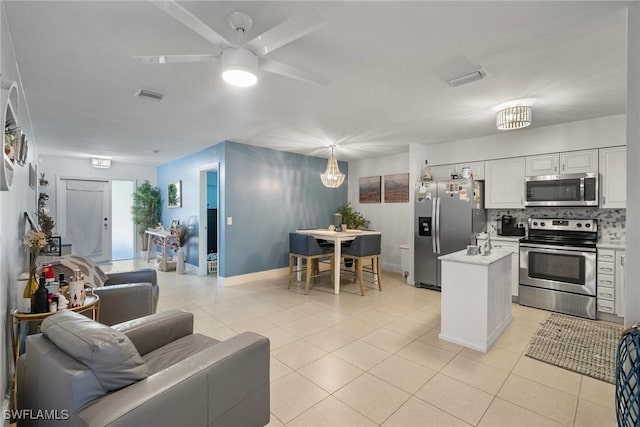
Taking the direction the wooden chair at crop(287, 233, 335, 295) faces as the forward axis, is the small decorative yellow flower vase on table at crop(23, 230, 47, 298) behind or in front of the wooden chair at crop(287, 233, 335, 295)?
behind

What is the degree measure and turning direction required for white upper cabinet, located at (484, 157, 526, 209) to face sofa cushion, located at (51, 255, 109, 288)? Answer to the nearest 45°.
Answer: approximately 45° to its right

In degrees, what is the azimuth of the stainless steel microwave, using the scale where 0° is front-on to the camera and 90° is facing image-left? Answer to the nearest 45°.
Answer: approximately 0°

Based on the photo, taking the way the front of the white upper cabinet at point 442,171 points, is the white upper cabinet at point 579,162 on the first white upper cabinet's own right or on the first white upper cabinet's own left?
on the first white upper cabinet's own left

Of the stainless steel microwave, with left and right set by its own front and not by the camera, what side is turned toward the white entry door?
right

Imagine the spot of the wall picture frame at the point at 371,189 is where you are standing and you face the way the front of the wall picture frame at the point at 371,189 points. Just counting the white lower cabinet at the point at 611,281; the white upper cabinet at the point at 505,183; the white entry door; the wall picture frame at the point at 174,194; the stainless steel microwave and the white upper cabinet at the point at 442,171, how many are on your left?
4

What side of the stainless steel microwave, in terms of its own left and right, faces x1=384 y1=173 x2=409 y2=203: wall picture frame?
right

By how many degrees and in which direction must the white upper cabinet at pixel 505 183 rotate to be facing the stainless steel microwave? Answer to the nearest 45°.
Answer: approximately 90° to its left

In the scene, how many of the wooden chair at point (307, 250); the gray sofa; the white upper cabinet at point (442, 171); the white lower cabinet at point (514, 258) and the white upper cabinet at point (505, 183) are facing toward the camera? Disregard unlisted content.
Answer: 3

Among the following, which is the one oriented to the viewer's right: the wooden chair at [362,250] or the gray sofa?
the gray sofa

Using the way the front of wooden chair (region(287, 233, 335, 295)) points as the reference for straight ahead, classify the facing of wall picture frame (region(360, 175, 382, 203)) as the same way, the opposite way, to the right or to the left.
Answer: the opposite way

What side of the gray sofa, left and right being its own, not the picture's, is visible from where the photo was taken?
right
